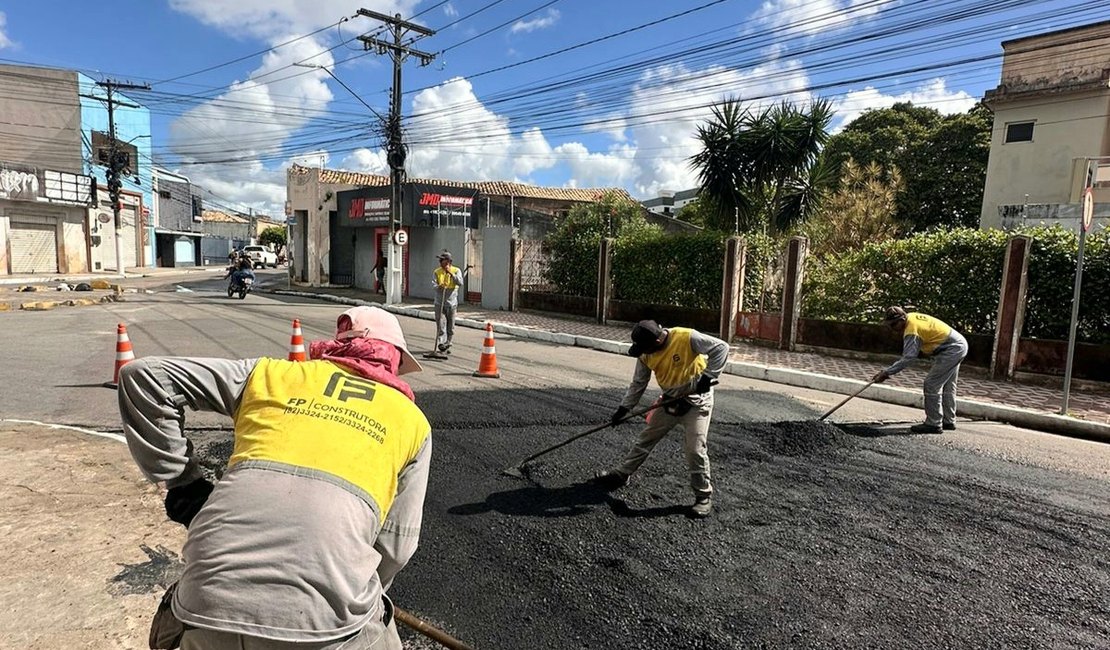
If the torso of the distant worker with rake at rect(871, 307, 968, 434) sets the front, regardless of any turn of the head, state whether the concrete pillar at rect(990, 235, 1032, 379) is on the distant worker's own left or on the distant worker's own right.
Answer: on the distant worker's own right

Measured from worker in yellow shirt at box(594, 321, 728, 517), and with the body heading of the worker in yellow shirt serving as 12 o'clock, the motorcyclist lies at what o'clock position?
The motorcyclist is roughly at 3 o'clock from the worker in yellow shirt.

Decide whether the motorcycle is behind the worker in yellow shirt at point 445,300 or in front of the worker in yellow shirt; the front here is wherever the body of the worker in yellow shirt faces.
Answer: behind

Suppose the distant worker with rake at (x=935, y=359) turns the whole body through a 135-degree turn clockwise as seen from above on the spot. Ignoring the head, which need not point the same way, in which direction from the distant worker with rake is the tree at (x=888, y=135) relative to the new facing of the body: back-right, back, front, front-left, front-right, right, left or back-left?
front-left

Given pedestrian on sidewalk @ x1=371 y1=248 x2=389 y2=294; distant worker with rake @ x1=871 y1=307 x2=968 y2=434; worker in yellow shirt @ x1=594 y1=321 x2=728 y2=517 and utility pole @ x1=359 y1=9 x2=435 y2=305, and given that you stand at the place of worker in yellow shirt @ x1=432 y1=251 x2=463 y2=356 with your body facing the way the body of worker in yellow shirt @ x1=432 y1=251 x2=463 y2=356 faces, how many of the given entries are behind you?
2

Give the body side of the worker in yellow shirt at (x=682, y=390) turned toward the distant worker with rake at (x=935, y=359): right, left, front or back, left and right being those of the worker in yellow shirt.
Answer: back

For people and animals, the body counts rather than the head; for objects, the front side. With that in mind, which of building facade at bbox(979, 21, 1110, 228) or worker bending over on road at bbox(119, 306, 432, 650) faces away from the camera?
the worker bending over on road
